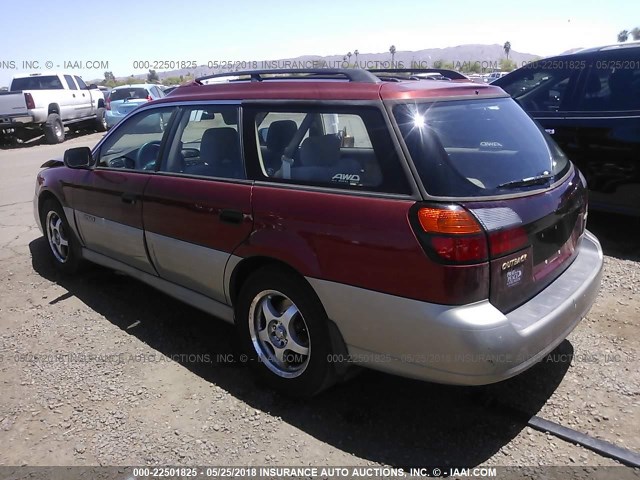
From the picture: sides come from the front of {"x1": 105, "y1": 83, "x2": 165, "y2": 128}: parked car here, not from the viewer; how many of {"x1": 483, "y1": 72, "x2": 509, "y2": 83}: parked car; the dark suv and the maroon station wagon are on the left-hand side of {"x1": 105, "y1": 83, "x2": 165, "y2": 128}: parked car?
0

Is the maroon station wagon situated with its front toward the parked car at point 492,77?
no

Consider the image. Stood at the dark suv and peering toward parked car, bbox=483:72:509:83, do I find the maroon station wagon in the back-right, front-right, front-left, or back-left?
back-left

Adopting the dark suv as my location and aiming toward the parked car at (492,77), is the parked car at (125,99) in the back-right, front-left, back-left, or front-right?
front-left

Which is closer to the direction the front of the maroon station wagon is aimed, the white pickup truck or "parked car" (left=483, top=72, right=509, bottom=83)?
the white pickup truck

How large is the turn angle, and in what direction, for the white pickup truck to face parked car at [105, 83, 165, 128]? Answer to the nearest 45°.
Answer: approximately 45° to its right

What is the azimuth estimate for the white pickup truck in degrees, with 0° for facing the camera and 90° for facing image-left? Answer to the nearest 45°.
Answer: approximately 225°

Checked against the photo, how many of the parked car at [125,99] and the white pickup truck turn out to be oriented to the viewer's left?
0

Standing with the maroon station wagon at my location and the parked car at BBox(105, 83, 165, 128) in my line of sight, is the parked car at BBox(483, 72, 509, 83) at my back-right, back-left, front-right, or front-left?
front-right
